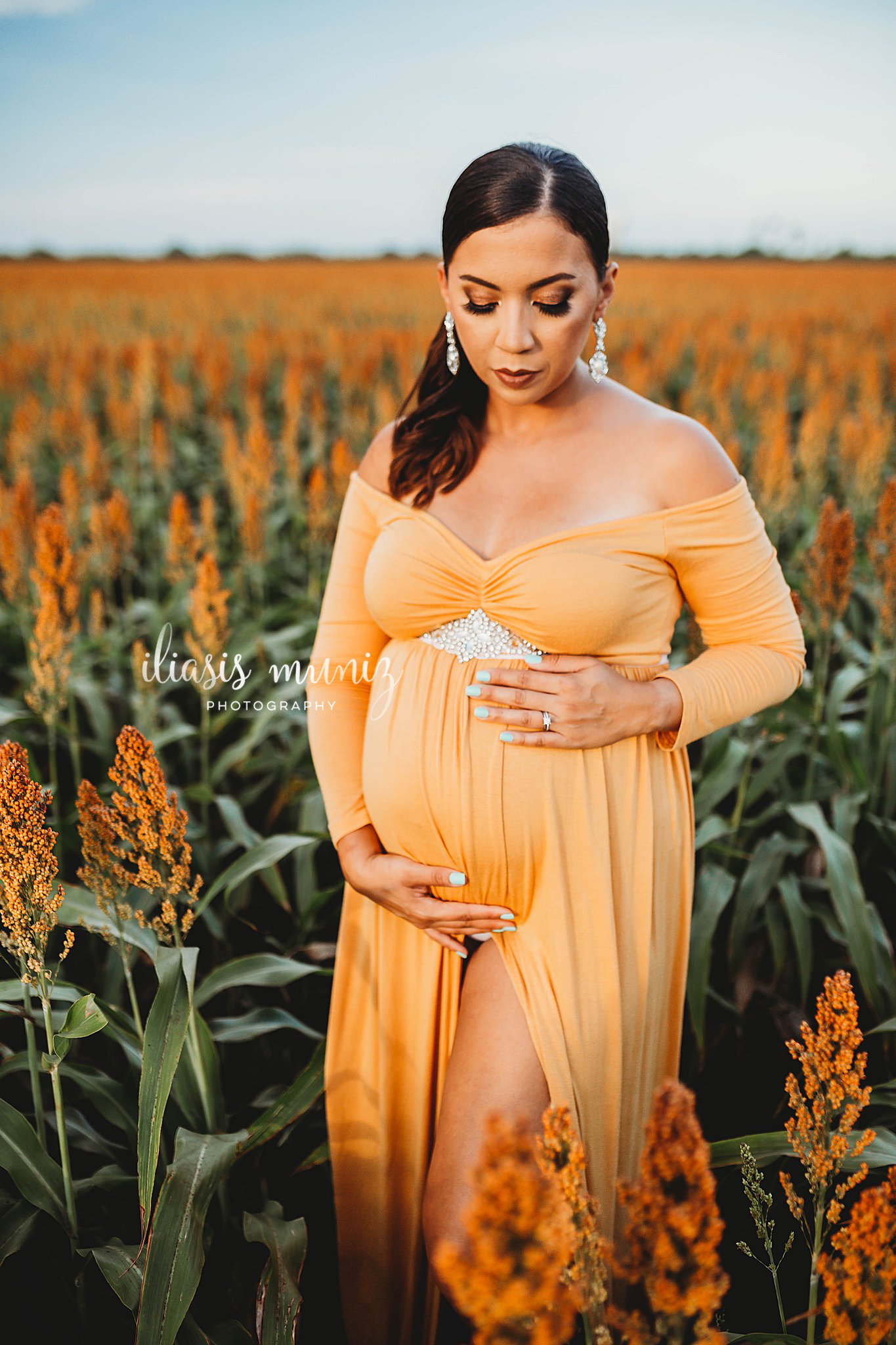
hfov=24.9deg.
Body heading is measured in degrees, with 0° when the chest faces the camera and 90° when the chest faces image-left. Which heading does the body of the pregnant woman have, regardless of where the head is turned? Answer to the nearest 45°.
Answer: approximately 45°
